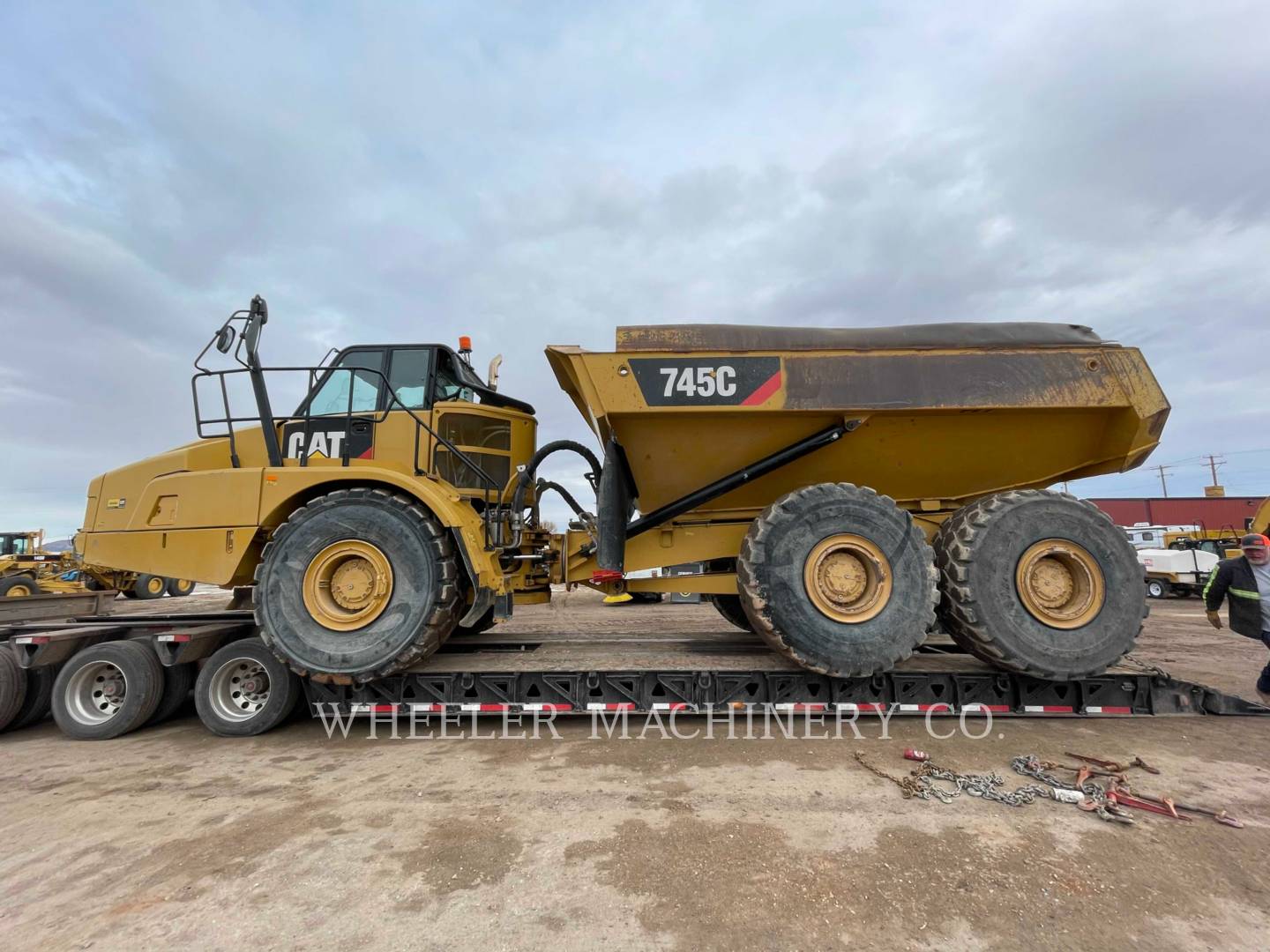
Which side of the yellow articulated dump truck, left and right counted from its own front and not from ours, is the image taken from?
left

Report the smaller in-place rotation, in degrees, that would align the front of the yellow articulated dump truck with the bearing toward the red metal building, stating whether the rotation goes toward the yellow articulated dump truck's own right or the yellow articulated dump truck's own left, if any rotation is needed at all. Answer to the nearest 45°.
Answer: approximately 135° to the yellow articulated dump truck's own right

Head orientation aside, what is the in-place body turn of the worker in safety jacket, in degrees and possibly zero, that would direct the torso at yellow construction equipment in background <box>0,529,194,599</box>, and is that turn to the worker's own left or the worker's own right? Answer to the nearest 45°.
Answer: approximately 90° to the worker's own right

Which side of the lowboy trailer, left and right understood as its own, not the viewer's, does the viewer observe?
right

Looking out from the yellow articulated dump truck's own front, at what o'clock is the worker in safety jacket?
The worker in safety jacket is roughly at 6 o'clock from the yellow articulated dump truck.

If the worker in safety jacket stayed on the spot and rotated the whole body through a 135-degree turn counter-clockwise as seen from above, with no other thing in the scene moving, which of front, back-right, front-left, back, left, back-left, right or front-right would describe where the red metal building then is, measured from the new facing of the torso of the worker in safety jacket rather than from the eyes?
front-left
